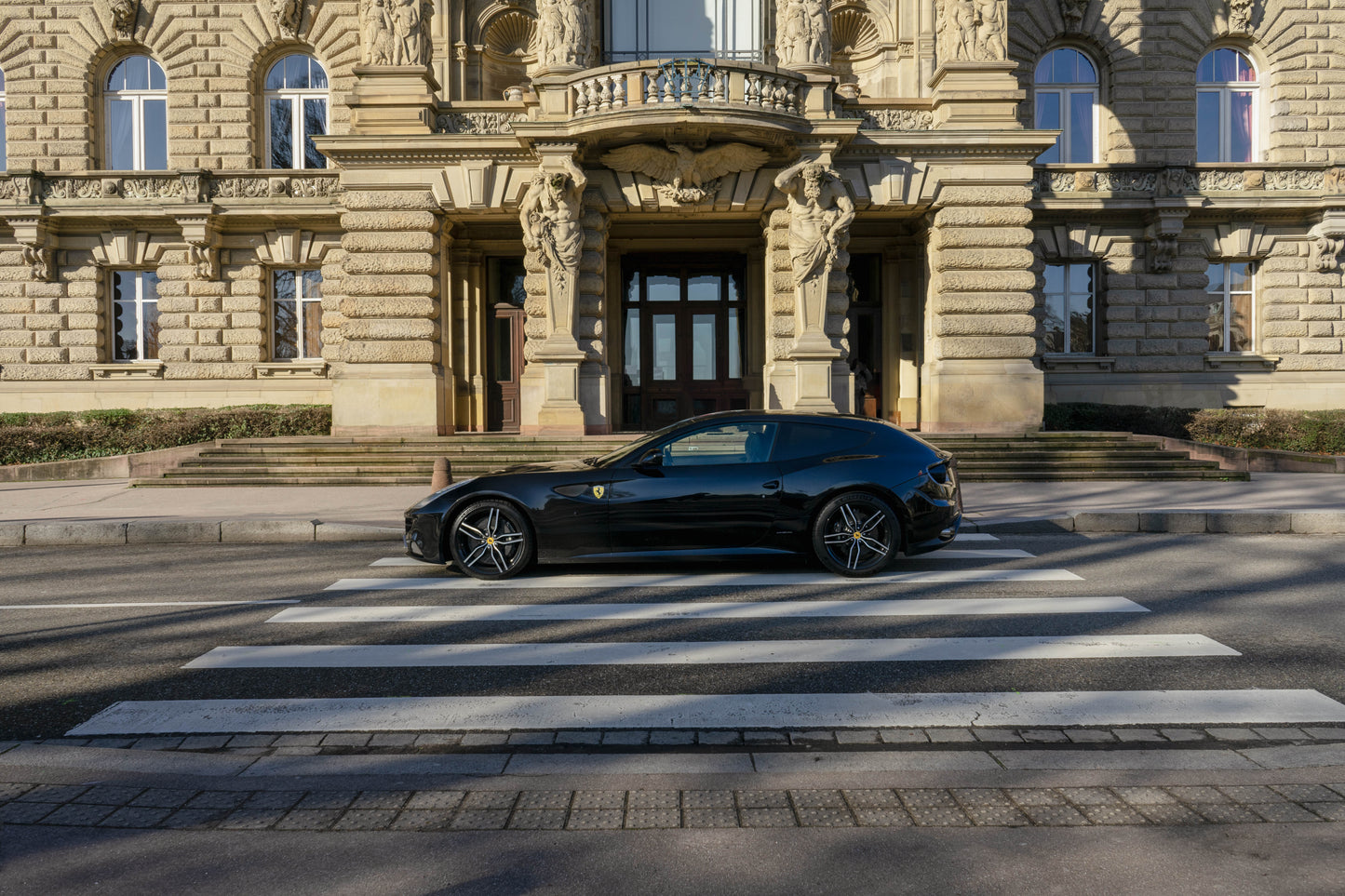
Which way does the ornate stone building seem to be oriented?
toward the camera

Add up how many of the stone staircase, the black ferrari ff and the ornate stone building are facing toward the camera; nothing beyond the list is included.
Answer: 2

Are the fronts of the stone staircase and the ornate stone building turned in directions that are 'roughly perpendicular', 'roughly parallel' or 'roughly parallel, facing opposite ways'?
roughly parallel

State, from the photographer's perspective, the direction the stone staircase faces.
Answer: facing the viewer

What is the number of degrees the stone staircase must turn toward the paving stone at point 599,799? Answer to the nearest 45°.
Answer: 0° — it already faces it

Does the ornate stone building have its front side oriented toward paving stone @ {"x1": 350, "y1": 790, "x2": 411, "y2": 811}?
yes

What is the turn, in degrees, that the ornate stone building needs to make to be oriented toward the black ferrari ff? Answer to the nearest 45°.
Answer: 0° — it already faces it

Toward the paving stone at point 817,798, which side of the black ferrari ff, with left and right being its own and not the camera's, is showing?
left

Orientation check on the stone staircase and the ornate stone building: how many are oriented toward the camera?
2

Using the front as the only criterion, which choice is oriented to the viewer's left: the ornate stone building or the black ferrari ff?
the black ferrari ff

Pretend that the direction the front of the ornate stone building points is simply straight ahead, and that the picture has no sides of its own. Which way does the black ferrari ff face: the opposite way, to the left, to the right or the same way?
to the right

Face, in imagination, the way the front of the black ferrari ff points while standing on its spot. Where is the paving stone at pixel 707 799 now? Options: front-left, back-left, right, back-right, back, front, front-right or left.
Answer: left

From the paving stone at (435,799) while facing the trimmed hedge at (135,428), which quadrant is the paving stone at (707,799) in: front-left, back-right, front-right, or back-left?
back-right

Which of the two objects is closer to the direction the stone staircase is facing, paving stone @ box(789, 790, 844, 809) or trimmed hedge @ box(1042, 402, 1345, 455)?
the paving stone

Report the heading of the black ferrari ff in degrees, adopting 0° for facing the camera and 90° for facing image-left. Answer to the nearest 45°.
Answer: approximately 90°

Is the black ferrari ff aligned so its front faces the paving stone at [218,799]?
no

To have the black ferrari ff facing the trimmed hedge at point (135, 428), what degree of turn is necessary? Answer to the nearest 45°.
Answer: approximately 45° to its right

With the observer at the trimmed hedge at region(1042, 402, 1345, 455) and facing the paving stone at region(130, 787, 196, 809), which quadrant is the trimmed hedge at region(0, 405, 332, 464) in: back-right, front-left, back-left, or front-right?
front-right
